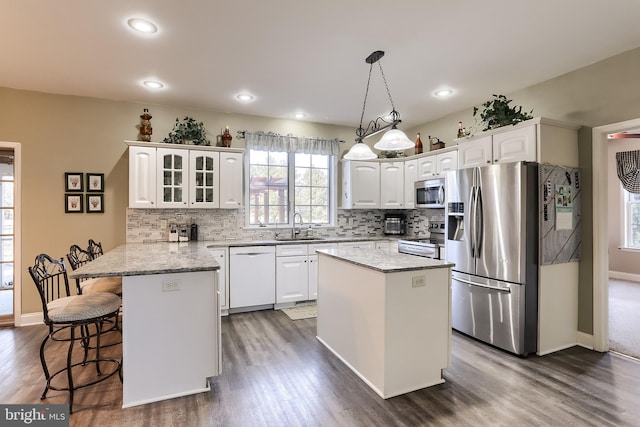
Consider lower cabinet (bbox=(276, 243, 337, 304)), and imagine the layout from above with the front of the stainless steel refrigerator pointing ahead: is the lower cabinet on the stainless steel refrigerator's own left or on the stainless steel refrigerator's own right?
on the stainless steel refrigerator's own right

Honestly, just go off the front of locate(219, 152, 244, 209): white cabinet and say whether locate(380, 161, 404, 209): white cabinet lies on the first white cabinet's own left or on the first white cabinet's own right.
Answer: on the first white cabinet's own left

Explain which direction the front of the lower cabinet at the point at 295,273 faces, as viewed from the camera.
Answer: facing the viewer

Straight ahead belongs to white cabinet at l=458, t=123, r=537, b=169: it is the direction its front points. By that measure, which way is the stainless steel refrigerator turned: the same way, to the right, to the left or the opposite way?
the same way

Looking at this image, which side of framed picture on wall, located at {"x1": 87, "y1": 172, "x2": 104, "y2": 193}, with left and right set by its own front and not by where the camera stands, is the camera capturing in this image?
front

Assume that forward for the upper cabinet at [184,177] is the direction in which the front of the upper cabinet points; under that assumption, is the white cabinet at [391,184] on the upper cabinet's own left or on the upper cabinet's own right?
on the upper cabinet's own left

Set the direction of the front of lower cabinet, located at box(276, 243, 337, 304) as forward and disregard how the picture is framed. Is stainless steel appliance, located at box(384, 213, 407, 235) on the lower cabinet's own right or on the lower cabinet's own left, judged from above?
on the lower cabinet's own left

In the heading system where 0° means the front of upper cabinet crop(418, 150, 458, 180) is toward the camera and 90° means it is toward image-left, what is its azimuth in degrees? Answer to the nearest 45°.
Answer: approximately 45°

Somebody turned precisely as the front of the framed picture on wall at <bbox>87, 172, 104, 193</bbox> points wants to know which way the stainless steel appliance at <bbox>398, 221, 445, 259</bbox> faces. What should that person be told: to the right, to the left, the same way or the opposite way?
to the right

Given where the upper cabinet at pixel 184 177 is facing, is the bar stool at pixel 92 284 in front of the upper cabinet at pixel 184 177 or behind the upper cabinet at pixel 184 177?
in front

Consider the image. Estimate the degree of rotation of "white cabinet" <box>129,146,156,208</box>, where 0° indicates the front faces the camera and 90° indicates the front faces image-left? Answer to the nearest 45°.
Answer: approximately 0°
